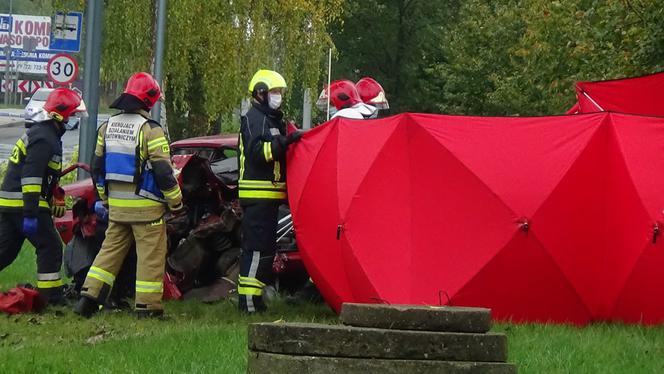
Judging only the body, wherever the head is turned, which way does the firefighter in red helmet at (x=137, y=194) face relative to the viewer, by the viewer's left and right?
facing away from the viewer and to the right of the viewer

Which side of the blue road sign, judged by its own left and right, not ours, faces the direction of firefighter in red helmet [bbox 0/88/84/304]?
front

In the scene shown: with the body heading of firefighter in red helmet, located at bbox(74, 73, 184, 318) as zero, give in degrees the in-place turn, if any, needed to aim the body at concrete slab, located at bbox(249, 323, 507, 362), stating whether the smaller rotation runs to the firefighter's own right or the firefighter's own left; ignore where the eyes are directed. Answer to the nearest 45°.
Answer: approximately 135° to the firefighter's own right

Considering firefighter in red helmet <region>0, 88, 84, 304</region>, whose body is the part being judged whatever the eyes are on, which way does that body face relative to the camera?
to the viewer's right

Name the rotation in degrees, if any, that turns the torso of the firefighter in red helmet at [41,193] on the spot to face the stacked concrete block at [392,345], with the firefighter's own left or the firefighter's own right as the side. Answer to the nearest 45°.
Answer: approximately 90° to the firefighter's own right

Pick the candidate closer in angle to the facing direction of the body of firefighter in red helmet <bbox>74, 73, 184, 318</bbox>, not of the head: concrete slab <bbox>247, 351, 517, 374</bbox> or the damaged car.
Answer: the damaged car
